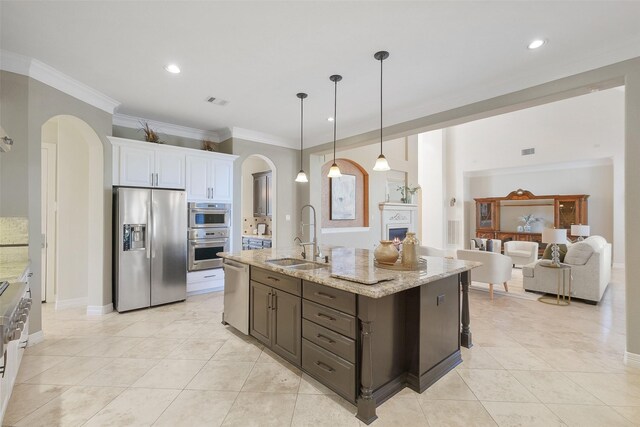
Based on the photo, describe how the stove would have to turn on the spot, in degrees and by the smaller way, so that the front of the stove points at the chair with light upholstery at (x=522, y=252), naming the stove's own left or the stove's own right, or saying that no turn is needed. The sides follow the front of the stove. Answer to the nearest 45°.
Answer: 0° — it already faces it

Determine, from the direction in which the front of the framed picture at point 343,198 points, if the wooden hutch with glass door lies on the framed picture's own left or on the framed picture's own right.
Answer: on the framed picture's own left

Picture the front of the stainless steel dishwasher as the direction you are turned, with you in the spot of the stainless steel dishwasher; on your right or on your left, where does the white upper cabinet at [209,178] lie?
on your right

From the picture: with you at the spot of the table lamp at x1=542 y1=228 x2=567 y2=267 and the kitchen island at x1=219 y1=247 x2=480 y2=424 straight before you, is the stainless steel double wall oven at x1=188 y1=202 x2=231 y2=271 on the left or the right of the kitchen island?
right

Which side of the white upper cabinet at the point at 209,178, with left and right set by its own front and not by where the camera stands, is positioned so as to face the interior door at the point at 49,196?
right

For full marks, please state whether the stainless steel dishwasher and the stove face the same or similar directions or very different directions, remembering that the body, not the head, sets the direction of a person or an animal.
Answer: very different directions

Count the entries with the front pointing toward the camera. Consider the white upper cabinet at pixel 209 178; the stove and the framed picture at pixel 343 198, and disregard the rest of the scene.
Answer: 2

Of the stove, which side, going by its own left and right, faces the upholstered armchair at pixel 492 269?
front

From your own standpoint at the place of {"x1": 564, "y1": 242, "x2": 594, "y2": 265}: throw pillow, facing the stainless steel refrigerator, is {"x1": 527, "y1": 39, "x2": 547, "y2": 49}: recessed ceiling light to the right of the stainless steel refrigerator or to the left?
left

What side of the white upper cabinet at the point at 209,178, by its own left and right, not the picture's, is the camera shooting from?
front

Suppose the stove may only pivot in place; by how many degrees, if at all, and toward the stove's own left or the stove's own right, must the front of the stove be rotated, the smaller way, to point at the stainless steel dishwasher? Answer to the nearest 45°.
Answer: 0° — it already faces it

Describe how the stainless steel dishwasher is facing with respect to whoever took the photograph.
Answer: facing the viewer and to the left of the viewer

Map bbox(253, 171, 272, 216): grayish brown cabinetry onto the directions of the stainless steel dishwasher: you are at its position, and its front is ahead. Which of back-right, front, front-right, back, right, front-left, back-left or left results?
back-right

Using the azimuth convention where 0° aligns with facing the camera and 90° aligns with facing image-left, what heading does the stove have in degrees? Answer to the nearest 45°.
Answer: approximately 270°

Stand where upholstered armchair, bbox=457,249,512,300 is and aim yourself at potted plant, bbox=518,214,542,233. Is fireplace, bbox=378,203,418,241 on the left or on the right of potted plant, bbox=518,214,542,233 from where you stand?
left

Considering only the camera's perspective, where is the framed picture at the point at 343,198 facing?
facing the viewer
